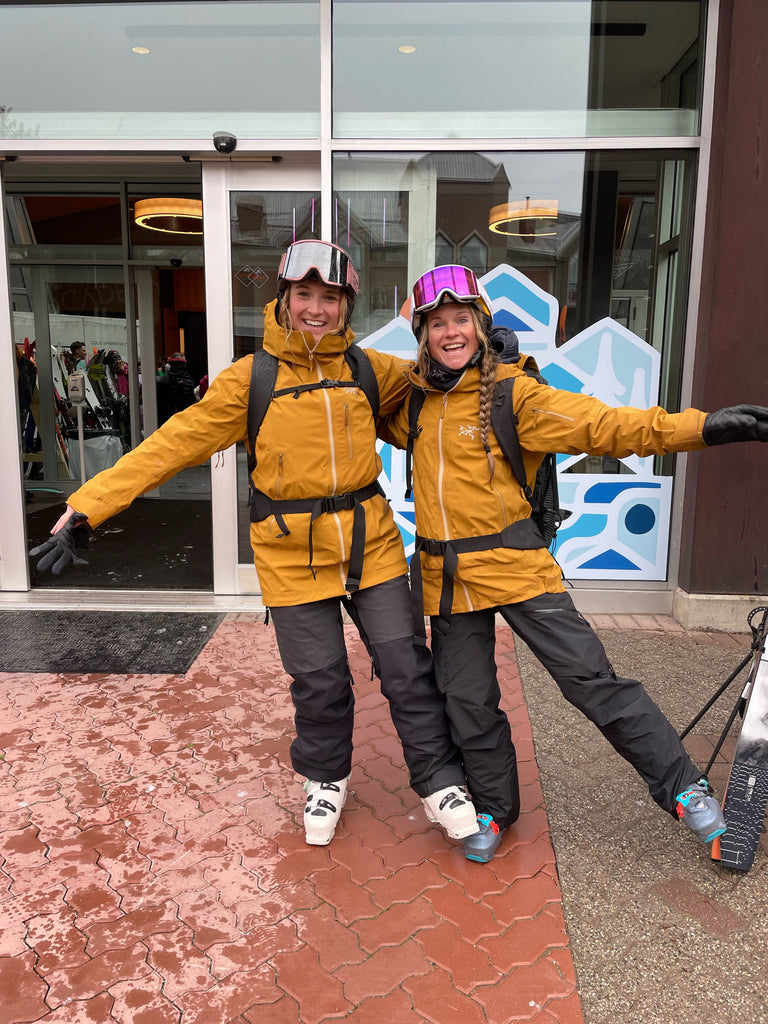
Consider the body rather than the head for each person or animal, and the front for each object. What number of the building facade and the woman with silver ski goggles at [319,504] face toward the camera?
2

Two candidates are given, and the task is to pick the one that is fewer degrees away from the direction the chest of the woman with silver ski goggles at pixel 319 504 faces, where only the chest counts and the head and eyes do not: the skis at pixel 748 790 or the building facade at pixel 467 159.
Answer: the skis

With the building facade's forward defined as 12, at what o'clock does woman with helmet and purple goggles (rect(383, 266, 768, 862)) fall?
The woman with helmet and purple goggles is roughly at 12 o'clock from the building facade.

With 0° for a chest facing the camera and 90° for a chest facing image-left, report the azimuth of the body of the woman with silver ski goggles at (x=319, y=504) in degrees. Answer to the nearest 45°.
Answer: approximately 0°

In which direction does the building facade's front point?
toward the camera

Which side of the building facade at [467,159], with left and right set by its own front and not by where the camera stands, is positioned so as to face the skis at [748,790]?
front
